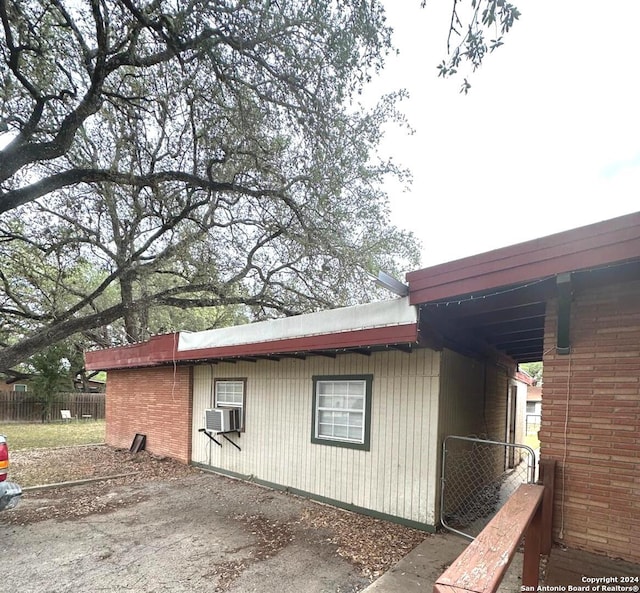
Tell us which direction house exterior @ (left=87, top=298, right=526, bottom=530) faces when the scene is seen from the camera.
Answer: facing the viewer and to the left of the viewer

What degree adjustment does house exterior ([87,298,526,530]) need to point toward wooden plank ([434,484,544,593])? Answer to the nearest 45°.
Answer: approximately 45° to its left

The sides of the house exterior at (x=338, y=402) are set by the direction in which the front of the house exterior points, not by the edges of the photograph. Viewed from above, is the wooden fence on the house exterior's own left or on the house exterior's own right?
on the house exterior's own right

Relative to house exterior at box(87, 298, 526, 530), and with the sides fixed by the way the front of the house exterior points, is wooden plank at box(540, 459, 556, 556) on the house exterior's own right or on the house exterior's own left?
on the house exterior's own left

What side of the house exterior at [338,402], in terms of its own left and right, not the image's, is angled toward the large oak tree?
right

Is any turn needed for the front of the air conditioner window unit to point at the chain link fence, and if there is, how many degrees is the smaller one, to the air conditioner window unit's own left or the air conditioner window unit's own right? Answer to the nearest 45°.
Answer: approximately 90° to the air conditioner window unit's own left
